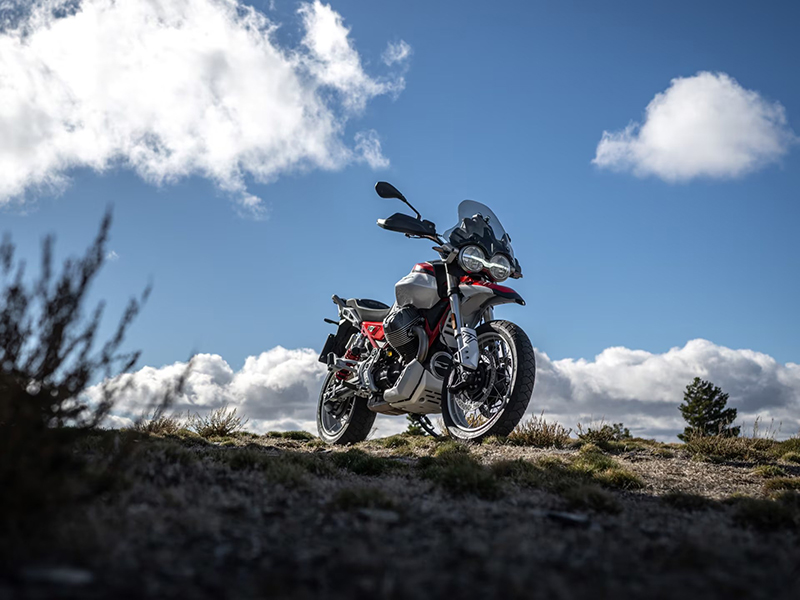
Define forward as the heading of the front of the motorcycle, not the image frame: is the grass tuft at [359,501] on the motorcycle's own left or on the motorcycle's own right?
on the motorcycle's own right

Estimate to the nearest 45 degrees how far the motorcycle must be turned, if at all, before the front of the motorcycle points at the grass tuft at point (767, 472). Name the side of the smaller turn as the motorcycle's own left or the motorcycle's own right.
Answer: approximately 45° to the motorcycle's own left

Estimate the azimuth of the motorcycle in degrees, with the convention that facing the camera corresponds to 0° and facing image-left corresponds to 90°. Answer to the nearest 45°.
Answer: approximately 315°

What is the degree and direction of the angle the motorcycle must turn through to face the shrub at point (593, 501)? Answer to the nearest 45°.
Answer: approximately 45° to its right

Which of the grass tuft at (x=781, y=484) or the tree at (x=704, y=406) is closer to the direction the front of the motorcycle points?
the grass tuft

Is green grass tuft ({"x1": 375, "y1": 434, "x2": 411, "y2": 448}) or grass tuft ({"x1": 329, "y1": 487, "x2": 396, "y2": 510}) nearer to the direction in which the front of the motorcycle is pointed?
the grass tuft ({"x1": 329, "y1": 487, "x2": 396, "y2": 510})
